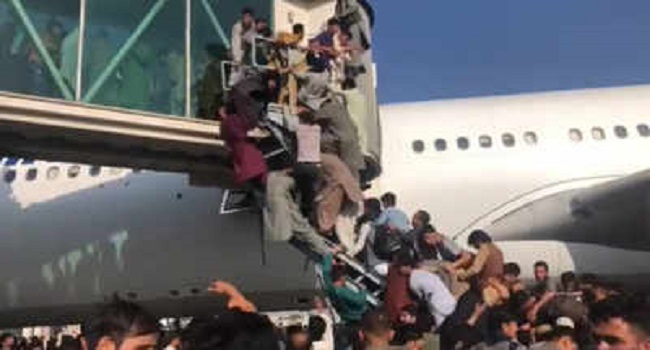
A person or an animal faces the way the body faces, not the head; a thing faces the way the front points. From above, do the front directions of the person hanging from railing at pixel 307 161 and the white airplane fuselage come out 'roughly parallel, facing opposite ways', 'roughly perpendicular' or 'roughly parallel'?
roughly perpendicular

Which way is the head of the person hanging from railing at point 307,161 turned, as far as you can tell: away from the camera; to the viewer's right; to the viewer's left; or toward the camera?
away from the camera

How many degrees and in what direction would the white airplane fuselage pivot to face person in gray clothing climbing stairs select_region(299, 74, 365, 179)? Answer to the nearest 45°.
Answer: approximately 45° to its left

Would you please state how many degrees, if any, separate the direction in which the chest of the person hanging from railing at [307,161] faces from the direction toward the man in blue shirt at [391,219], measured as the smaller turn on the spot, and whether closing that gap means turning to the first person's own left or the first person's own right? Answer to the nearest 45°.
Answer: approximately 90° to the first person's own right

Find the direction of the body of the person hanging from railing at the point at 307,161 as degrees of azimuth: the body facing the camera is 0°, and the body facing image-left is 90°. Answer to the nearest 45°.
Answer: approximately 180°

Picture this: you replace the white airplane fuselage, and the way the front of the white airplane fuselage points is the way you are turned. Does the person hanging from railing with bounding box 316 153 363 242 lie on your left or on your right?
on your left

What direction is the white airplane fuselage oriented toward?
to the viewer's left

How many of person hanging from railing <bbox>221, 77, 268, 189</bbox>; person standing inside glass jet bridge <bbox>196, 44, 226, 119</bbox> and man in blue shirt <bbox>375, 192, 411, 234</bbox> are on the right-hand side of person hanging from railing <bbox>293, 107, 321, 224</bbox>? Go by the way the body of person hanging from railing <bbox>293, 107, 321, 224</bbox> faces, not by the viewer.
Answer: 1

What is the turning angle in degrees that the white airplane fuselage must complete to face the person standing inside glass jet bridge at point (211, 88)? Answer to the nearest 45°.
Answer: approximately 45° to its left

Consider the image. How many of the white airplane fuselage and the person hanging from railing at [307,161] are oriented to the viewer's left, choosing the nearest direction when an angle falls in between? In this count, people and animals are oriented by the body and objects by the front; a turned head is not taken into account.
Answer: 1

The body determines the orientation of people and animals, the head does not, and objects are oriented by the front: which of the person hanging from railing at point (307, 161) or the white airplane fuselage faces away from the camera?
the person hanging from railing
